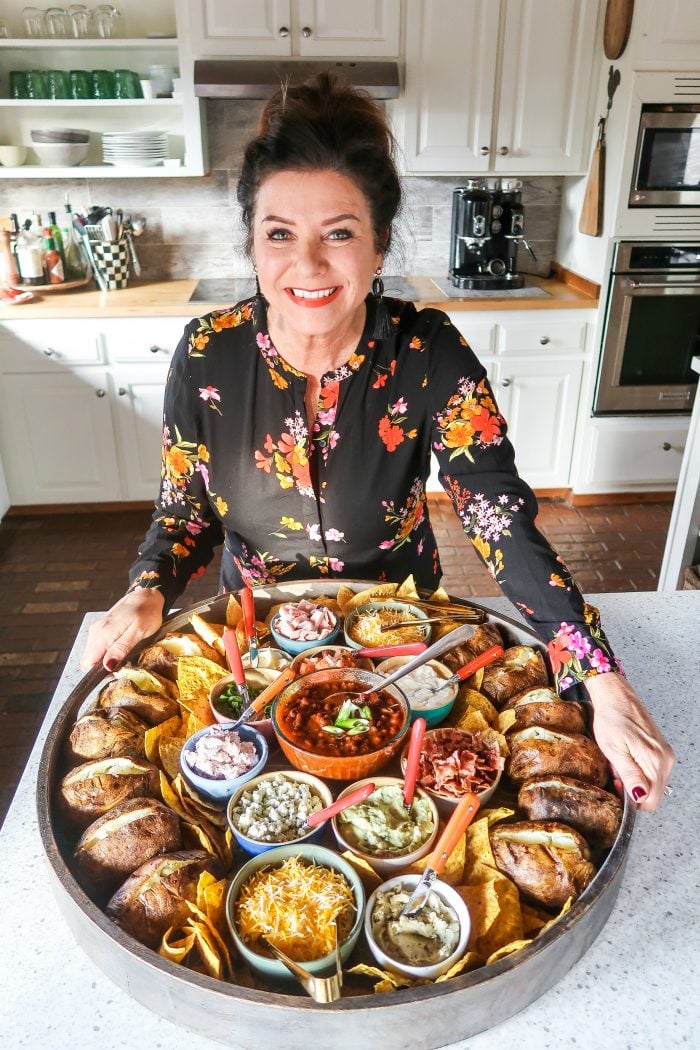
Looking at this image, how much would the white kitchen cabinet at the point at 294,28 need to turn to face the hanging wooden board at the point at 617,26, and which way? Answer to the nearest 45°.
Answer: approximately 90° to its left

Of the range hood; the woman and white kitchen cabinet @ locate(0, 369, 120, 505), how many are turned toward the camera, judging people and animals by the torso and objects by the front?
3

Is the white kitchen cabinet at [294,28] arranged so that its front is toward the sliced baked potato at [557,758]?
yes

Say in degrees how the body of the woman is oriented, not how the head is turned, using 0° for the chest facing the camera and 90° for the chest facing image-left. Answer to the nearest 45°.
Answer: approximately 0°
